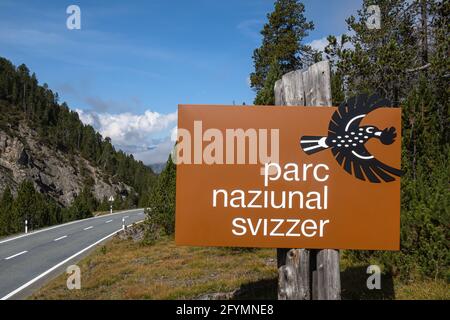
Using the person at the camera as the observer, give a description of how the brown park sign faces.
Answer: facing the viewer

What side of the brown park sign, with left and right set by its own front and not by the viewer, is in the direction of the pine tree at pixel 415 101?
back

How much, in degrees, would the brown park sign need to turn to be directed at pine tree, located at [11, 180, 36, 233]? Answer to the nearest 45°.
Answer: approximately 135° to its right

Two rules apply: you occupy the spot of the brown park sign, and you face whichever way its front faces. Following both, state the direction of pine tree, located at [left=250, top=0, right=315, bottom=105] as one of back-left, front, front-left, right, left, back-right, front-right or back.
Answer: back
